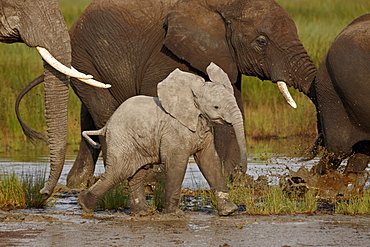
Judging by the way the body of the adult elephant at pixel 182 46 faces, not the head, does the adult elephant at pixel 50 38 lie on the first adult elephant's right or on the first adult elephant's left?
on the first adult elephant's right

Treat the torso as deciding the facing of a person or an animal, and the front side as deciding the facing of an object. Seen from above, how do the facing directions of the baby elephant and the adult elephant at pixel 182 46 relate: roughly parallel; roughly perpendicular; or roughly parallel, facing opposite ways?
roughly parallel

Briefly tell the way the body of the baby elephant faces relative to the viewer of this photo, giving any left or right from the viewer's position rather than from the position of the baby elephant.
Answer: facing to the right of the viewer

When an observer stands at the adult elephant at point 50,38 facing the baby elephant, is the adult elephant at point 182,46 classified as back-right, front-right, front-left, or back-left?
front-left

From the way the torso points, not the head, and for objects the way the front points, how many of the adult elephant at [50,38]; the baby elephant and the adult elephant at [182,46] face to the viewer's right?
3

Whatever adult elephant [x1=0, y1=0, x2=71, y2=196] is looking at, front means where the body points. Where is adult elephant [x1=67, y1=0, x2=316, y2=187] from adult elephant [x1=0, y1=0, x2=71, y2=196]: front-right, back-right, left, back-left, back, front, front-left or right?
front-left

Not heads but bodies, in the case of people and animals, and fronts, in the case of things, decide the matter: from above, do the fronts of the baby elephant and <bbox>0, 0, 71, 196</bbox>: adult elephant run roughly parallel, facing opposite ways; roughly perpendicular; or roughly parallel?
roughly parallel

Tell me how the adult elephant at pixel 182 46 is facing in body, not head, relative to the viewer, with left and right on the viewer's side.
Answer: facing to the right of the viewer

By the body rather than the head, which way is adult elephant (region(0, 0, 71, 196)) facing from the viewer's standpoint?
to the viewer's right

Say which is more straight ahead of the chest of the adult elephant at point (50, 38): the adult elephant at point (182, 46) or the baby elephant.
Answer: the baby elephant

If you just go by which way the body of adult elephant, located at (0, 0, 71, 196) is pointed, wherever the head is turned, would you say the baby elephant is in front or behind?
in front
